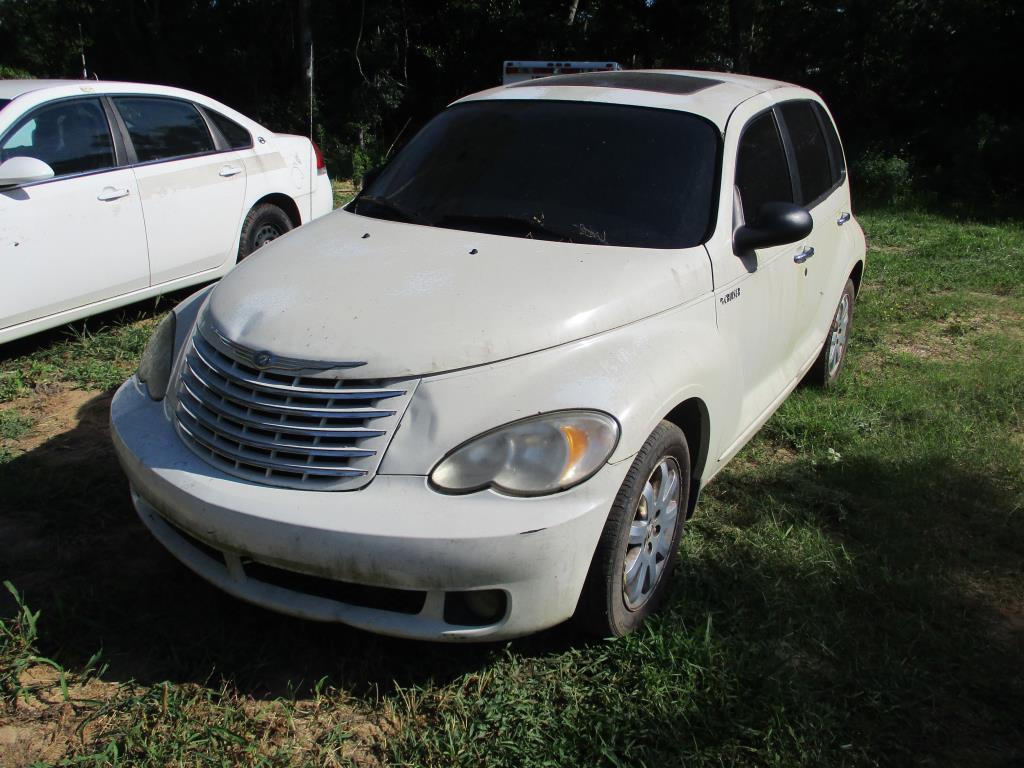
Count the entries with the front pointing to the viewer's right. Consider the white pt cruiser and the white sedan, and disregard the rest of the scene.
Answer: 0

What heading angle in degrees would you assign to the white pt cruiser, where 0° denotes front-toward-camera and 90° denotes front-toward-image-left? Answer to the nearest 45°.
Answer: approximately 45°

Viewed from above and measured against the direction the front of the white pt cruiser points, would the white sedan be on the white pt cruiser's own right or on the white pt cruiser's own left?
on the white pt cruiser's own right

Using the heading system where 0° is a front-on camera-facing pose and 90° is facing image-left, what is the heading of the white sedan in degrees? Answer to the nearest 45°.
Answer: approximately 45°

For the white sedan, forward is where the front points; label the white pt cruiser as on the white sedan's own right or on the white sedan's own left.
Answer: on the white sedan's own left
